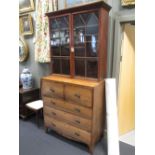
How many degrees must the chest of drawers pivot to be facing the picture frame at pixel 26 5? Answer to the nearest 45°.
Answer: approximately 90° to its right

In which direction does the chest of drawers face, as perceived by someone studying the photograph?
facing the viewer and to the left of the viewer

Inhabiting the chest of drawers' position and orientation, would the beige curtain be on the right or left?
on its right

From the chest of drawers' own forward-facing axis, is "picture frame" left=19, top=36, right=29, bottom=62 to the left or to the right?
on its right

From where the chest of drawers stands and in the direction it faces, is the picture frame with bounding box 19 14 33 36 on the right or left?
on its right
